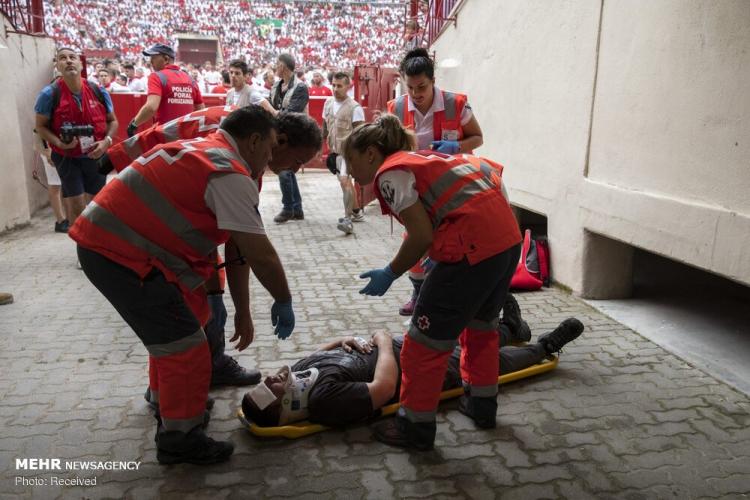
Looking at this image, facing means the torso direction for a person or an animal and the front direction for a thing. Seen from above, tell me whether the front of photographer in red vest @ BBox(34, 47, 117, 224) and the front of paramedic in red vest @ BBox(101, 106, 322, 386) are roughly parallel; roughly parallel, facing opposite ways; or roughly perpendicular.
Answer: roughly perpendicular

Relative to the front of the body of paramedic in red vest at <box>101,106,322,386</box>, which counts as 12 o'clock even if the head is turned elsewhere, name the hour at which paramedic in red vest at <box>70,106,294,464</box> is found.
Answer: paramedic in red vest at <box>70,106,294,464</box> is roughly at 3 o'clock from paramedic in red vest at <box>101,106,322,386</box>.

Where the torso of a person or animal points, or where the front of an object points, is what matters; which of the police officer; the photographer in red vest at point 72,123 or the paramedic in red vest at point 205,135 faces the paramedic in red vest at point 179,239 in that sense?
the photographer in red vest at point 72,123

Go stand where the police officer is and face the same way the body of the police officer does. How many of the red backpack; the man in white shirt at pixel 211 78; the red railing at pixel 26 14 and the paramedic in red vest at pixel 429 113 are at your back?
2

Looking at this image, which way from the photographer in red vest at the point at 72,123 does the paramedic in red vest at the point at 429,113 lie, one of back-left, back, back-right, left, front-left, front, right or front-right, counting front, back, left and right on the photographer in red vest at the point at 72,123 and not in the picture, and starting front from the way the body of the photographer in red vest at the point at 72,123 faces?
front-left

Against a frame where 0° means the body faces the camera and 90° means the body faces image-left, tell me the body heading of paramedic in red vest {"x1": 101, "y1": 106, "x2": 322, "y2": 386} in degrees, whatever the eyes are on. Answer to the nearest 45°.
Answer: approximately 270°

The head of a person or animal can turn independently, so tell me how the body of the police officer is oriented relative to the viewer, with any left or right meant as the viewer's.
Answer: facing away from the viewer and to the left of the viewer

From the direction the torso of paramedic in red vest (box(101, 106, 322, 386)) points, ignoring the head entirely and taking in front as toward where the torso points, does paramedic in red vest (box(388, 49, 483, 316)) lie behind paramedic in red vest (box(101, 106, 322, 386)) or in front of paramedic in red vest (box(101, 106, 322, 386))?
in front

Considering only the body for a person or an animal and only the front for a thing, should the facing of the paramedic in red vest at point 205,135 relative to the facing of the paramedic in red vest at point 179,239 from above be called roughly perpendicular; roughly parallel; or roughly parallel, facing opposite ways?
roughly parallel

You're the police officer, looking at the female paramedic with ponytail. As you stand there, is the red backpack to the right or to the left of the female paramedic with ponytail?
left

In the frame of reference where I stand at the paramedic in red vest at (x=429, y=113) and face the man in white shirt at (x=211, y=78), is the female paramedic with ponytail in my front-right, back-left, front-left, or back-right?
back-left

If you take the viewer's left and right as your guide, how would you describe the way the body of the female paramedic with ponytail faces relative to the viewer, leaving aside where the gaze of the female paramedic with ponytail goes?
facing to the left of the viewer

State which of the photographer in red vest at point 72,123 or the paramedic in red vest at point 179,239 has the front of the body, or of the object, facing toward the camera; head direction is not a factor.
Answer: the photographer in red vest at point 72,123

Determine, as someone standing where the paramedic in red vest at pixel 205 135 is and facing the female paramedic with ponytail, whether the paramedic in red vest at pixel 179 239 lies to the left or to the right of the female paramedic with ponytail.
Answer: right

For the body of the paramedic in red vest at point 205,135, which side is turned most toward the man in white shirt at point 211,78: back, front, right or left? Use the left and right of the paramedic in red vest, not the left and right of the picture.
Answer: left

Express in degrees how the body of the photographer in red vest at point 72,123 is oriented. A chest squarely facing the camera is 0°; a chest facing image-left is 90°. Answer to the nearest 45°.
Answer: approximately 0°

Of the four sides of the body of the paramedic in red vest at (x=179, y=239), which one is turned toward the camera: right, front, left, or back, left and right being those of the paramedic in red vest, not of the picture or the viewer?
right
